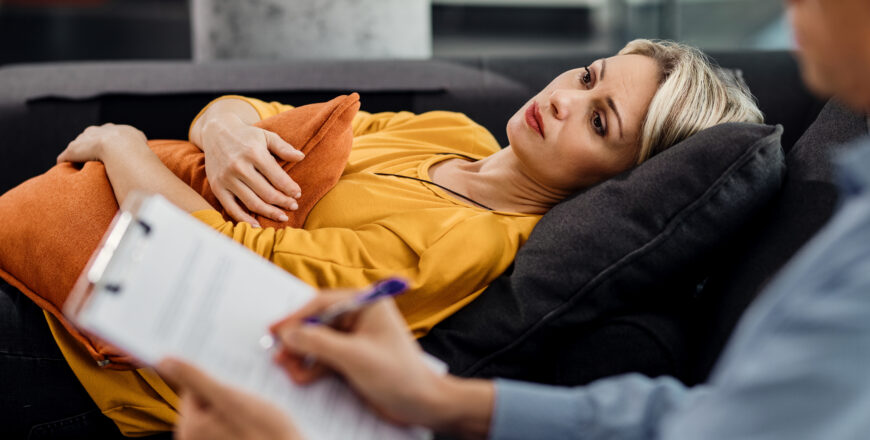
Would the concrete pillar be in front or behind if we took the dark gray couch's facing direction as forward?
behind

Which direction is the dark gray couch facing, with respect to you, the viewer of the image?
facing the viewer
